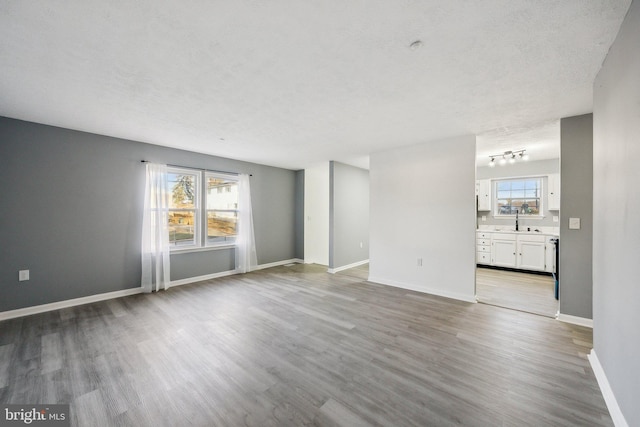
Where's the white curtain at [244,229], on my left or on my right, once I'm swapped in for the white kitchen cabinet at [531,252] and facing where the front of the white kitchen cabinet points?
on my right

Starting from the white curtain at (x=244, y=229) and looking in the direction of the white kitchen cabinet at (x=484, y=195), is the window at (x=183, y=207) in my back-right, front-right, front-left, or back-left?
back-right

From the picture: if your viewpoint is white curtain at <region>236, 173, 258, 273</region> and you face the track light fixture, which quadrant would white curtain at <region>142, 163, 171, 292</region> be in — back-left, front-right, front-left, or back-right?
back-right

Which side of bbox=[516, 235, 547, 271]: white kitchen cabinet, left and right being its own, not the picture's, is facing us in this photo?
front

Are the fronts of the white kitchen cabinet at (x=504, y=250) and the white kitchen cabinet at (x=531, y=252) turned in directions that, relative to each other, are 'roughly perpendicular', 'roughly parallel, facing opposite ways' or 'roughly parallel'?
roughly parallel

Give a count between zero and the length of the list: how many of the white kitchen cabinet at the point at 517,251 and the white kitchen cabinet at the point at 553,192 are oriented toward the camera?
2

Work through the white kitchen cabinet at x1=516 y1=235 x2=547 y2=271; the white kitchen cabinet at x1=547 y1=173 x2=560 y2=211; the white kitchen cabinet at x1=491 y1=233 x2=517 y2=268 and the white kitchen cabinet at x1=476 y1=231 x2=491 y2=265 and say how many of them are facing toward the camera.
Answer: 4

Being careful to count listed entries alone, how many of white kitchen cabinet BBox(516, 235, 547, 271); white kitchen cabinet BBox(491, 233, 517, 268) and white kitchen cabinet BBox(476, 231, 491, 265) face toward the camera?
3

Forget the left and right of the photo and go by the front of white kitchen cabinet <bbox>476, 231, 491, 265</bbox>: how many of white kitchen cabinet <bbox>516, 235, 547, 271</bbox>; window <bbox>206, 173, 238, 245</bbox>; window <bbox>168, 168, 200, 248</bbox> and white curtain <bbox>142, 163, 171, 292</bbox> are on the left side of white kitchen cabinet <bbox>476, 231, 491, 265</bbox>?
1

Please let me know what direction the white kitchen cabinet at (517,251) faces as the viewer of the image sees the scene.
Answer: facing the viewer

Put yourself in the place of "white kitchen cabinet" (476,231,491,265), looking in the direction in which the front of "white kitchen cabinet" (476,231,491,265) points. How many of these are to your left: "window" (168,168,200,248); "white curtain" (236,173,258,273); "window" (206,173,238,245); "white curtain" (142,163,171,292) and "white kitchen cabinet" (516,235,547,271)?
1

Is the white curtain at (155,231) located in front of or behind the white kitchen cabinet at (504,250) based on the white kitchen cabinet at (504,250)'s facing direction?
in front
